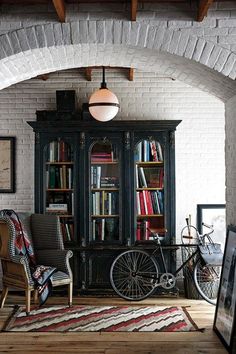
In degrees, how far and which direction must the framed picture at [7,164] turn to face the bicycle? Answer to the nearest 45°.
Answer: approximately 45° to its left

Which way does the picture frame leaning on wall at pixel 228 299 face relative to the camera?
to the viewer's left

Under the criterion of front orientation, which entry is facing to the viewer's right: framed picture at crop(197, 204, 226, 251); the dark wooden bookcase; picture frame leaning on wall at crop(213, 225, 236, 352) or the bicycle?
the bicycle

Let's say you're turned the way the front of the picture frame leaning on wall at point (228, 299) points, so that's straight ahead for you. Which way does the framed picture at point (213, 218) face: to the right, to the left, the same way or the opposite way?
to the left

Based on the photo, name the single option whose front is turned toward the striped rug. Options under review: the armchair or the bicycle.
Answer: the armchair

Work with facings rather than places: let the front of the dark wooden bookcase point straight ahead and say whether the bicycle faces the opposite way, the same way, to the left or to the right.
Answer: to the left

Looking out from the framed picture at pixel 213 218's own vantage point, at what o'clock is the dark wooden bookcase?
The dark wooden bookcase is roughly at 2 o'clock from the framed picture.

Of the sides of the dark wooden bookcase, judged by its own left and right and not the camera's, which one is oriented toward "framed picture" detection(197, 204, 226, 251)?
left
